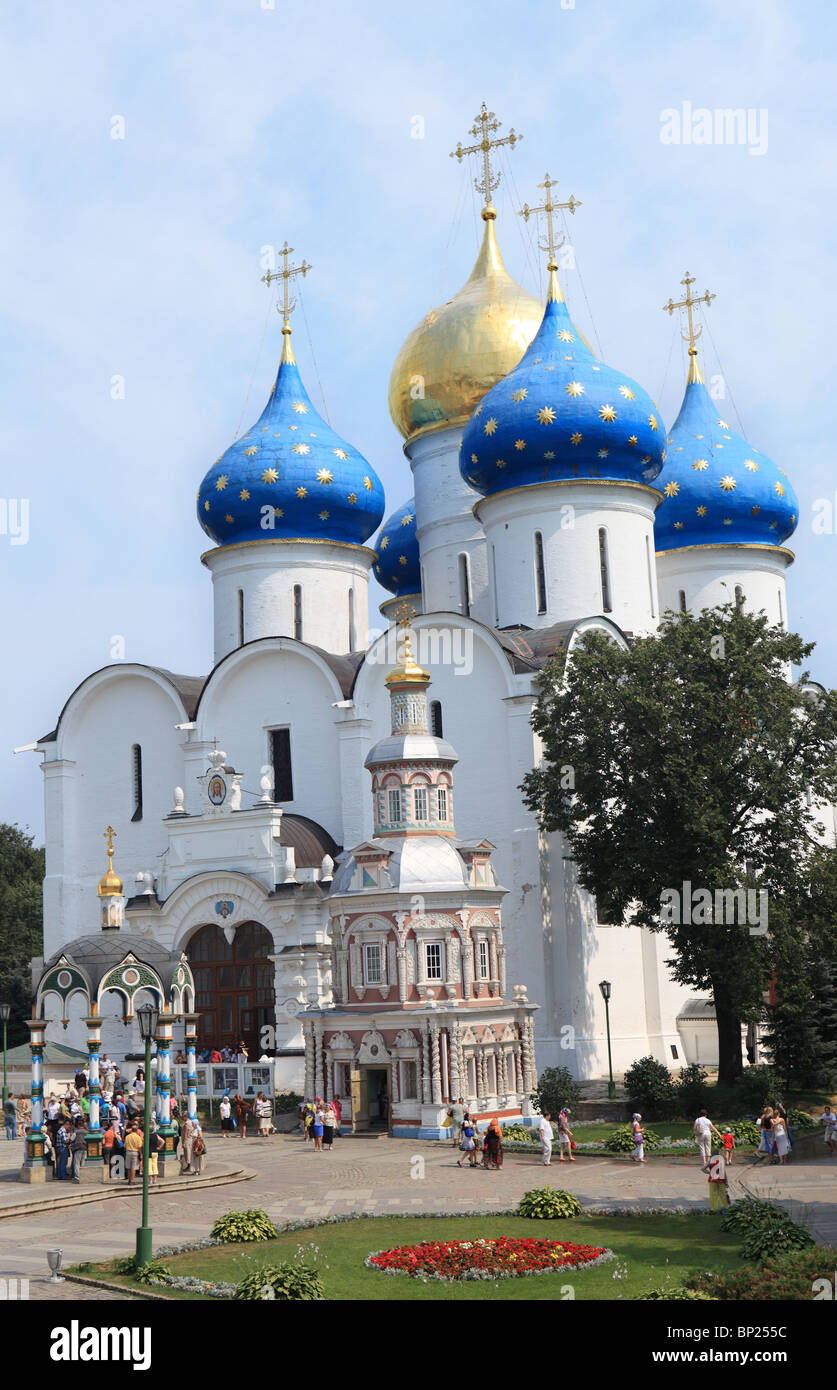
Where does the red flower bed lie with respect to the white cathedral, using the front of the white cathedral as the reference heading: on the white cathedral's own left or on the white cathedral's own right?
on the white cathedral's own left

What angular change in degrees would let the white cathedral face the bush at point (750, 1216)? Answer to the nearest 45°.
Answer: approximately 45° to its left

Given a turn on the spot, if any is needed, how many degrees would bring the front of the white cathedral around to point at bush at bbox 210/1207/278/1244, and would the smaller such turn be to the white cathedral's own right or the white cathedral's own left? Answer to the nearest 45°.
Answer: approximately 45° to the white cathedral's own left

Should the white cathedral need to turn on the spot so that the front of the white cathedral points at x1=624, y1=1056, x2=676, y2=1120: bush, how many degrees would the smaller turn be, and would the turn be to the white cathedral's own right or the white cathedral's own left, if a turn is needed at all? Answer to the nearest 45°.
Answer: approximately 90° to the white cathedral's own left

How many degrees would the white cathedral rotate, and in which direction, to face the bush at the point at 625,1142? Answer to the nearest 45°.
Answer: approximately 45° to its left

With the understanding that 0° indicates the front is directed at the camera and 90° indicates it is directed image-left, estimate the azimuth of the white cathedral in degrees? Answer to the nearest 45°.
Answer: approximately 45°

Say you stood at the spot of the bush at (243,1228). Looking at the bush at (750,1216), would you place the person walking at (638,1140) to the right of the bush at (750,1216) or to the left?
left

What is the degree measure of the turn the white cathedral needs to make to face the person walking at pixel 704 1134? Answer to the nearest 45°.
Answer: approximately 45° to its left

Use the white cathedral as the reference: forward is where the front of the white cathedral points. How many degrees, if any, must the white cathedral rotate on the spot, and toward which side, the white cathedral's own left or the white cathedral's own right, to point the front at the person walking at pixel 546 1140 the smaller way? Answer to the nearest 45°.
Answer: approximately 45° to the white cathedral's own left

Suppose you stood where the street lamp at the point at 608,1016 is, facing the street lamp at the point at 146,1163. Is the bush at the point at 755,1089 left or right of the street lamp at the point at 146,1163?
left
